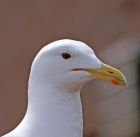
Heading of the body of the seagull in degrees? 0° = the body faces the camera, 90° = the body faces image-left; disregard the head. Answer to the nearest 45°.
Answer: approximately 270°
